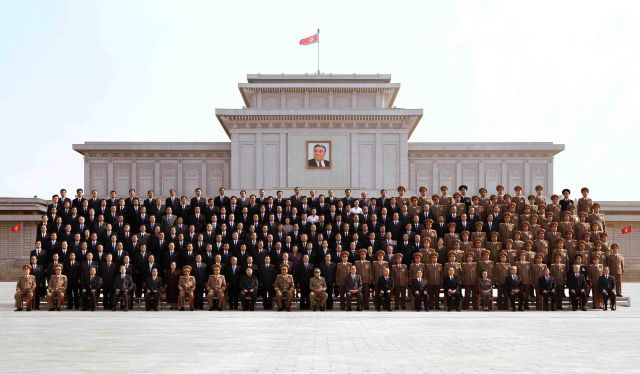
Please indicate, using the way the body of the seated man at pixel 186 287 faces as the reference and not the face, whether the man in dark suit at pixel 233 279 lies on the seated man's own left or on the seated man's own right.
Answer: on the seated man's own left

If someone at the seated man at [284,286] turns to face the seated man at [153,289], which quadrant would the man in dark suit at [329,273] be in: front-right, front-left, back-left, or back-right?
back-right

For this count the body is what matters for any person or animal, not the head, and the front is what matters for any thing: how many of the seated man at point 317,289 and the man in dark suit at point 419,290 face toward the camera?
2

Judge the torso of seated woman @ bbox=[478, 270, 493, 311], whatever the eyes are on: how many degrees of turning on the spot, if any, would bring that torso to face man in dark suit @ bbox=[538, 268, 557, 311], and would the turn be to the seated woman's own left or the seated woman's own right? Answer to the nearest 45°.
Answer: approximately 90° to the seated woman's own left

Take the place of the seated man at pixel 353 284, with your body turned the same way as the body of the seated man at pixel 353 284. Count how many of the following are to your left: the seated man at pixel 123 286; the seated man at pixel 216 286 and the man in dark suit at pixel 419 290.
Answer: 1

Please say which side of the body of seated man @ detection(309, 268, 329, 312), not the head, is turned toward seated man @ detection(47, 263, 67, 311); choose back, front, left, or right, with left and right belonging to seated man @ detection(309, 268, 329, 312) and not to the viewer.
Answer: right

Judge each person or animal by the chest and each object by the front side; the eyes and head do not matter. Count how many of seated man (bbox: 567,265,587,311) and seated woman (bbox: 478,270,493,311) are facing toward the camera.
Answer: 2

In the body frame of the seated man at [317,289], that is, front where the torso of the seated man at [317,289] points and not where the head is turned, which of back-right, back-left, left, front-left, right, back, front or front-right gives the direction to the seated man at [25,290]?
right

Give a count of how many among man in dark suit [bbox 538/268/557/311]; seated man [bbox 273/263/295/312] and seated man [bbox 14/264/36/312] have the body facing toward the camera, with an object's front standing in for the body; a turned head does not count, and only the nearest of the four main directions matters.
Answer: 3
